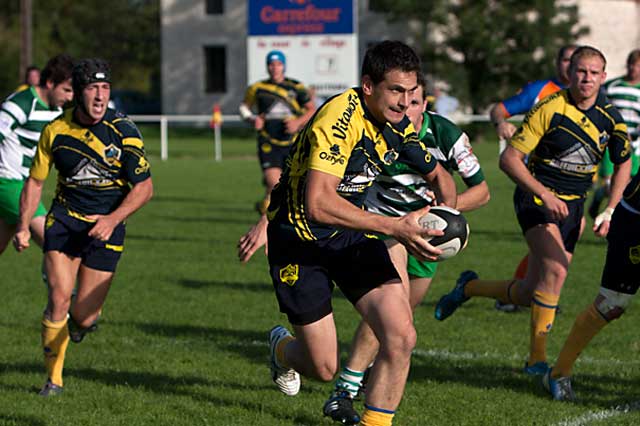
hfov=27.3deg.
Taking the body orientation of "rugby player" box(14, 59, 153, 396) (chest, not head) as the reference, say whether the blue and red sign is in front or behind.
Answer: behind

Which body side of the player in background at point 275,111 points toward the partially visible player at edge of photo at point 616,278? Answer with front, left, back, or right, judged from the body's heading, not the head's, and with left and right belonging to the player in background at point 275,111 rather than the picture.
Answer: front

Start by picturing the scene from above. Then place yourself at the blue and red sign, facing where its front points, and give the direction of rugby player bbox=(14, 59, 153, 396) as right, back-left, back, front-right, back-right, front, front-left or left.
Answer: front

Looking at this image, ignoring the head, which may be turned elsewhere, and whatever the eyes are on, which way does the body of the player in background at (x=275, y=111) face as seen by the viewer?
toward the camera

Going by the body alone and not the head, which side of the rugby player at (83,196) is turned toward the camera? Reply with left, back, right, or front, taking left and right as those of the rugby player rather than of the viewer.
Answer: front

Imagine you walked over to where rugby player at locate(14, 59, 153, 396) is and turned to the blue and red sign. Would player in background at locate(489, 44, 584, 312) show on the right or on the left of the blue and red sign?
right

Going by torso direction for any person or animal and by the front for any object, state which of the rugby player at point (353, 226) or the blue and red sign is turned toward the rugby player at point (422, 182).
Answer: the blue and red sign

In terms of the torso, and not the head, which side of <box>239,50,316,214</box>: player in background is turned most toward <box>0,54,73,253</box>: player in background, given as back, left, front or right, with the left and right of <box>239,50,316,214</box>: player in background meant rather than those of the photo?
front

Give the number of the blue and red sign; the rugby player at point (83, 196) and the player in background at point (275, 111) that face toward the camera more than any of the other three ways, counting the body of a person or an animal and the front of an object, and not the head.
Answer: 3
